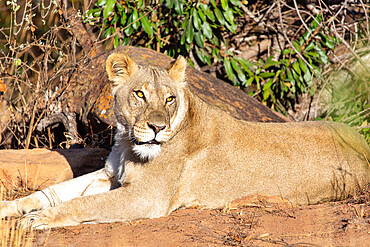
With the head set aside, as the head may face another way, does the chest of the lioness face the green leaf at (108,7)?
no

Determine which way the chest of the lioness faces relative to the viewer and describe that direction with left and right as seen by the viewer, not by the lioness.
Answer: facing to the left of the viewer

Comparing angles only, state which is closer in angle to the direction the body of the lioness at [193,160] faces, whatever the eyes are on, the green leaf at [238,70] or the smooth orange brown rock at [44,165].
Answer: the smooth orange brown rock

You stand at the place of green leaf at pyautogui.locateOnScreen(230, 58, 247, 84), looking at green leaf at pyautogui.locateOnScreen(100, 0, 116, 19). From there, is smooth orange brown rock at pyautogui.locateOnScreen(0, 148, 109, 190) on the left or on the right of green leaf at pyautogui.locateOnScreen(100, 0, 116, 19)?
left

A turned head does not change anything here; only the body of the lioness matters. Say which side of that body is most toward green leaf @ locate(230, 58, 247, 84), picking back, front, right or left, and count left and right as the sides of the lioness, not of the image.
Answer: right

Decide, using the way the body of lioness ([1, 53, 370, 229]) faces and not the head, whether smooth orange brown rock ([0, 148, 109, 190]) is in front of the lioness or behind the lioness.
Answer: in front
